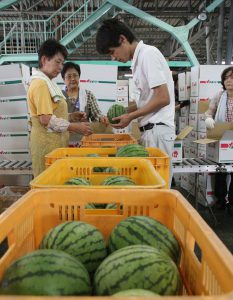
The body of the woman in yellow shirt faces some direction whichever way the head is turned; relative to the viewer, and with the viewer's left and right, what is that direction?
facing to the right of the viewer

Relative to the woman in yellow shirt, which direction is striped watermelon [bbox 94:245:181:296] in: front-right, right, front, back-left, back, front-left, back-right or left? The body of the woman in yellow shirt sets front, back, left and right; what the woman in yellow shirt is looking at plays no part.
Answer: right

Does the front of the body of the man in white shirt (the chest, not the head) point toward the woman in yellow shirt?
yes

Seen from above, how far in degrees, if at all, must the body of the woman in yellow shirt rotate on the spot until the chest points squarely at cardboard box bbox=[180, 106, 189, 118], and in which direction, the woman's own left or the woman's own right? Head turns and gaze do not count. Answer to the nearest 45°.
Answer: approximately 45° to the woman's own left

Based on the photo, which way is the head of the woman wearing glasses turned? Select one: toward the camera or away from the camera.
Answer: toward the camera

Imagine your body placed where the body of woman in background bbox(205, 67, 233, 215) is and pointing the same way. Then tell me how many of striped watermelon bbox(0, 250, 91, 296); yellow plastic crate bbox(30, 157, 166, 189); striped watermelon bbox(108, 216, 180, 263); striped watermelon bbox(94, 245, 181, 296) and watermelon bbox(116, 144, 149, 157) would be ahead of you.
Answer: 5

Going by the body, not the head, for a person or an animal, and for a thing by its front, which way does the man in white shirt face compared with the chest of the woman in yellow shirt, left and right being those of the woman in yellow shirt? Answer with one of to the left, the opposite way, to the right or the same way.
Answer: the opposite way

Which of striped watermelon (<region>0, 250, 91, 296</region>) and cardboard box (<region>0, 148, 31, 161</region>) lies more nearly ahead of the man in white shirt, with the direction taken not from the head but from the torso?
the cardboard box

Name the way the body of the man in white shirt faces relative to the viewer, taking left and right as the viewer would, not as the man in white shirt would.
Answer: facing to the left of the viewer

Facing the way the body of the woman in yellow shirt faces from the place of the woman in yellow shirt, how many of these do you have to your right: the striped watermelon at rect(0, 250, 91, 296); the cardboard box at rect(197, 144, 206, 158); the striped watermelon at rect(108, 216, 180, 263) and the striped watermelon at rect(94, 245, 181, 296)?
3

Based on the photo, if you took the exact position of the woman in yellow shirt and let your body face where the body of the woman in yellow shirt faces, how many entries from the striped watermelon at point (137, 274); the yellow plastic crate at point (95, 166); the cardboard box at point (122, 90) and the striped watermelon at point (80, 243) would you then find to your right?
3
